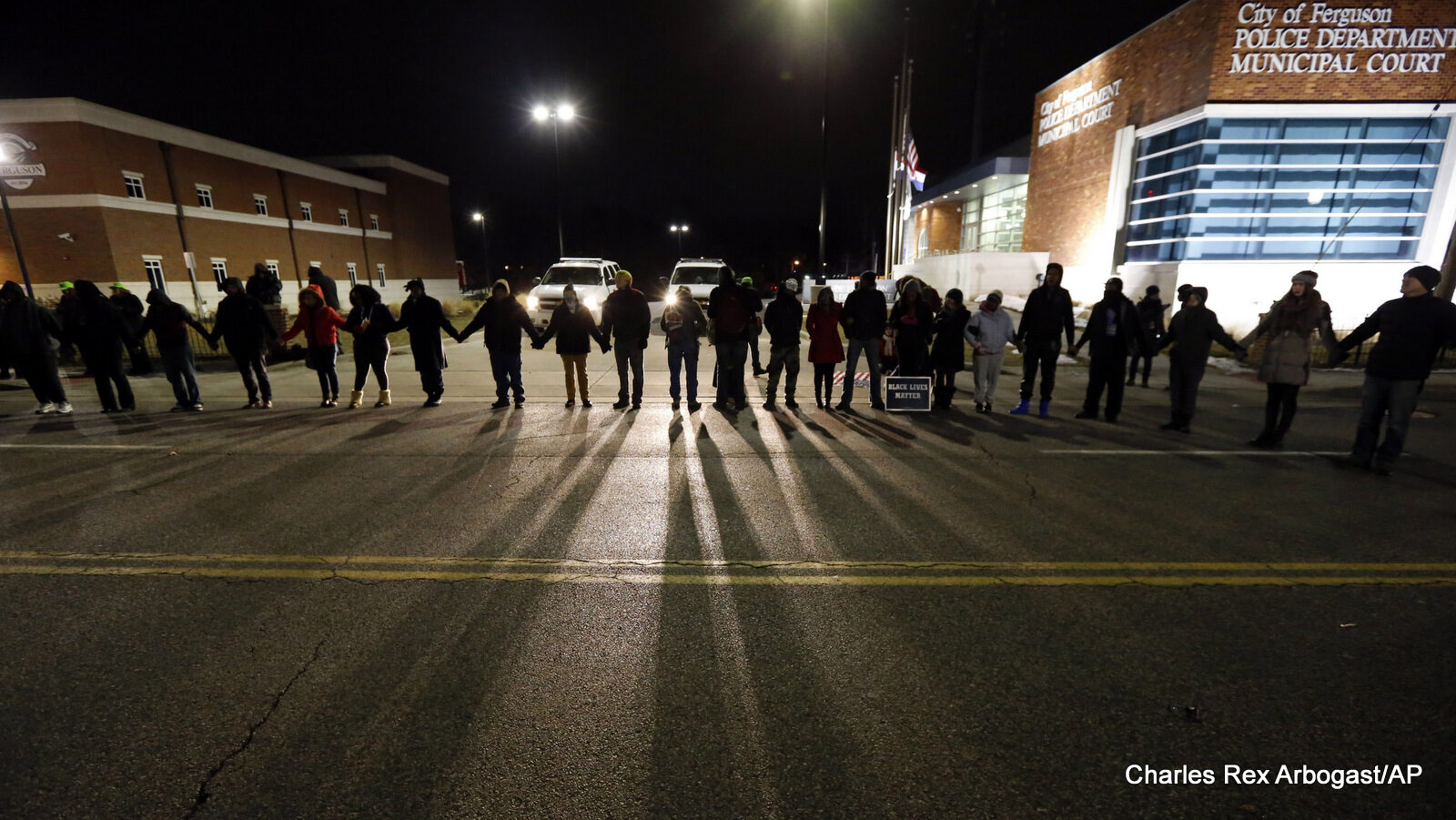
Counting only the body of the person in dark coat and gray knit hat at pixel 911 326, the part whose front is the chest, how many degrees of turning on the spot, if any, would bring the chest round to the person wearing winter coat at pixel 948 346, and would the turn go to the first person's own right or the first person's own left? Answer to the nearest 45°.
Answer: approximately 90° to the first person's own left

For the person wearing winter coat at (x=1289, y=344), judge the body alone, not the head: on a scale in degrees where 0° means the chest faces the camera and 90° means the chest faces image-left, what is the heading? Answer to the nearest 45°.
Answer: approximately 45°

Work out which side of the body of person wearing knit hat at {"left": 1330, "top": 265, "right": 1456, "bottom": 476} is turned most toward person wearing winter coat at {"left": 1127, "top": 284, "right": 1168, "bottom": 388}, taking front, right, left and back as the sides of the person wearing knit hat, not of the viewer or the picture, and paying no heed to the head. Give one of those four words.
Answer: right

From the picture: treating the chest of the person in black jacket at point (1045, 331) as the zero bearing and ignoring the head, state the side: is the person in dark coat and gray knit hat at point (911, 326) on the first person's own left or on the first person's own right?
on the first person's own right

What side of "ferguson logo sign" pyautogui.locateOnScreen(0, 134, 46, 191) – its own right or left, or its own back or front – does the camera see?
front

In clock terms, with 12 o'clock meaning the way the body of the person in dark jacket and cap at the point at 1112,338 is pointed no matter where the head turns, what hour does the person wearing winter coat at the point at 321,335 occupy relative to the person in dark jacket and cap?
The person wearing winter coat is roughly at 2 o'clock from the person in dark jacket and cap.

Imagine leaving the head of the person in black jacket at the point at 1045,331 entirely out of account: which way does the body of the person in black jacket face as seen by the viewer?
toward the camera

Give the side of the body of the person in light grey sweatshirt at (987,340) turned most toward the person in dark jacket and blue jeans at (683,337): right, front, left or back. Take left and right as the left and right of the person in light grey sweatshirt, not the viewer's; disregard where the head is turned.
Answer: right

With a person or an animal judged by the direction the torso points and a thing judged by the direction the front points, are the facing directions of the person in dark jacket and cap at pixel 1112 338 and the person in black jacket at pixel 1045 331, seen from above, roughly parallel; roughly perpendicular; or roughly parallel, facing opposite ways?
roughly parallel

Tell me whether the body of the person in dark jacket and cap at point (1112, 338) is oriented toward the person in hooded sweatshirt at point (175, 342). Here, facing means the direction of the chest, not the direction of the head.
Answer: no

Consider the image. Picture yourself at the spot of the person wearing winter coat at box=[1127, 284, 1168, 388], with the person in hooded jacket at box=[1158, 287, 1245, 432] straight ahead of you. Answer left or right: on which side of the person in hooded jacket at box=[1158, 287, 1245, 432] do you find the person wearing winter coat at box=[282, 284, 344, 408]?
right

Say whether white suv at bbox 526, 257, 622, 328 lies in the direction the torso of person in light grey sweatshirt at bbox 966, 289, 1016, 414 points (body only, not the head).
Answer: no

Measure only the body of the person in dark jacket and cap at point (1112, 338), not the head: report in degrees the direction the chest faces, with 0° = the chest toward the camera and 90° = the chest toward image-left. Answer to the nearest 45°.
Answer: approximately 0°

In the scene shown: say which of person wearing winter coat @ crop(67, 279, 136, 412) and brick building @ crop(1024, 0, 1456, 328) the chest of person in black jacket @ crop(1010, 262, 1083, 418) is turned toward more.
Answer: the person wearing winter coat

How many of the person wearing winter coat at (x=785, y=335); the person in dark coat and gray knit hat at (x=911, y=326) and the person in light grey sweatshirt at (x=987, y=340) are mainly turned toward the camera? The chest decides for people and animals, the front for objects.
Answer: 3

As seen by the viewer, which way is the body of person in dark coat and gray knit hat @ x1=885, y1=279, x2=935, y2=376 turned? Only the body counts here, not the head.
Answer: toward the camera

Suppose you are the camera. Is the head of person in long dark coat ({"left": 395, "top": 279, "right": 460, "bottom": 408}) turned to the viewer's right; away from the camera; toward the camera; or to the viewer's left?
toward the camera

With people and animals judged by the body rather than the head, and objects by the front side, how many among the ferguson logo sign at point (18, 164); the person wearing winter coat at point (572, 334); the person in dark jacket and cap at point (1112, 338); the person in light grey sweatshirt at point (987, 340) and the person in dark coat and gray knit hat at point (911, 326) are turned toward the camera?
5

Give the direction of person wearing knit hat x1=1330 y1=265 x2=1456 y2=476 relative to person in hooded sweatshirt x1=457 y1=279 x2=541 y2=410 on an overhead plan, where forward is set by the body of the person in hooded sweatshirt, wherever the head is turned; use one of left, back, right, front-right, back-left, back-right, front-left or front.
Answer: front-left

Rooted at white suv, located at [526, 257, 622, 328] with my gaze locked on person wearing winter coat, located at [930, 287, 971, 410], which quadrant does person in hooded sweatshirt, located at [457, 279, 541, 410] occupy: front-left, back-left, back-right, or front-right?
front-right

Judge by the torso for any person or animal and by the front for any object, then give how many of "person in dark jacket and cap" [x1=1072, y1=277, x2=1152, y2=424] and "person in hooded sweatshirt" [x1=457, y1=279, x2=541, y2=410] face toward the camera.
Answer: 2

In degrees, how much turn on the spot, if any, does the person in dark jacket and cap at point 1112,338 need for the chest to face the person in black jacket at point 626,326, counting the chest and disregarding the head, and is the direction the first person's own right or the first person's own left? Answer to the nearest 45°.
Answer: approximately 45° to the first person's own right
